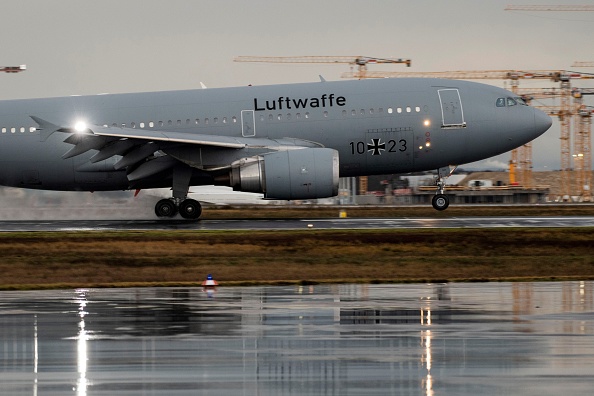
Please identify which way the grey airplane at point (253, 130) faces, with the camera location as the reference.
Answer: facing to the right of the viewer
